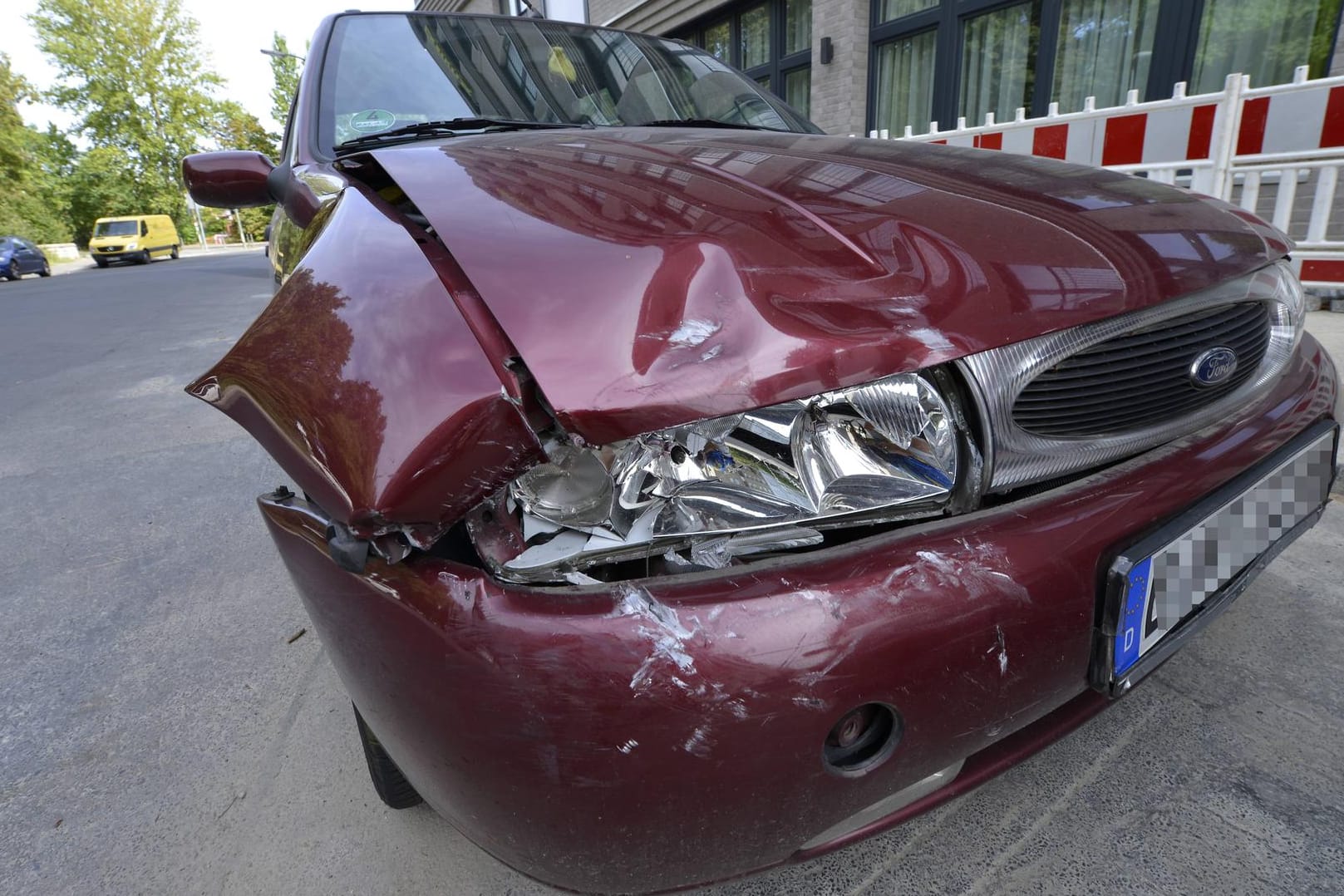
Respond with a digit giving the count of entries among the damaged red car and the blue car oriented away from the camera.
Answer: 0

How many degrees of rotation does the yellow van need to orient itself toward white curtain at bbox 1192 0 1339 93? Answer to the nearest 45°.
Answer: approximately 45° to its left

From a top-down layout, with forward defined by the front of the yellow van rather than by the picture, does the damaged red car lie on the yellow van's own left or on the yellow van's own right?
on the yellow van's own left

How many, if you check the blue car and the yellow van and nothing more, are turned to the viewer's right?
0

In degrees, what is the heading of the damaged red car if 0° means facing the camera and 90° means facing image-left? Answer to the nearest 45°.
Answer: approximately 315°

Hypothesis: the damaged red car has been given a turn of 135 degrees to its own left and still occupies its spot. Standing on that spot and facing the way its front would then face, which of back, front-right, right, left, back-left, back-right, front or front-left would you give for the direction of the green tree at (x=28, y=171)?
front-left

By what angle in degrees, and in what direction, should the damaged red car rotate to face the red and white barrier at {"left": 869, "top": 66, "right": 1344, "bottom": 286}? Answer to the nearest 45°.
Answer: approximately 90° to its left

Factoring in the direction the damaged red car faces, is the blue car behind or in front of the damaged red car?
behind

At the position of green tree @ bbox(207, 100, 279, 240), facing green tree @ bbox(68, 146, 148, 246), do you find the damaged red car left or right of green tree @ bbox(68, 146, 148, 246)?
left

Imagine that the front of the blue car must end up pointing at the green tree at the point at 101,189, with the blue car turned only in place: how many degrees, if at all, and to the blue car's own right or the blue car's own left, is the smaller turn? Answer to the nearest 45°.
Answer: approximately 135° to the blue car's own right

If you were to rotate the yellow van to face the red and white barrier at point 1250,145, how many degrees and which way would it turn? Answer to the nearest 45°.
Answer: approximately 45° to its left

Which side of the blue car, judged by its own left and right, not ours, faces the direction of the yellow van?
back

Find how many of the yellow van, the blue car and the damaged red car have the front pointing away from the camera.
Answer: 0

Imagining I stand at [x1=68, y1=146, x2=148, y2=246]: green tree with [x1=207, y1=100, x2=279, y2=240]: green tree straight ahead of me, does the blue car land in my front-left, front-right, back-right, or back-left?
back-right

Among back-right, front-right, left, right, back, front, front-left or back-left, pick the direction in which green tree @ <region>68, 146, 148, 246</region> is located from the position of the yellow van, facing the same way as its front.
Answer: back-right

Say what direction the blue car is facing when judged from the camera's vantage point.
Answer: facing the viewer and to the left of the viewer

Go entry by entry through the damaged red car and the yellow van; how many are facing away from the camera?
0

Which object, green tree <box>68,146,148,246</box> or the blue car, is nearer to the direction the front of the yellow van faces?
the blue car
